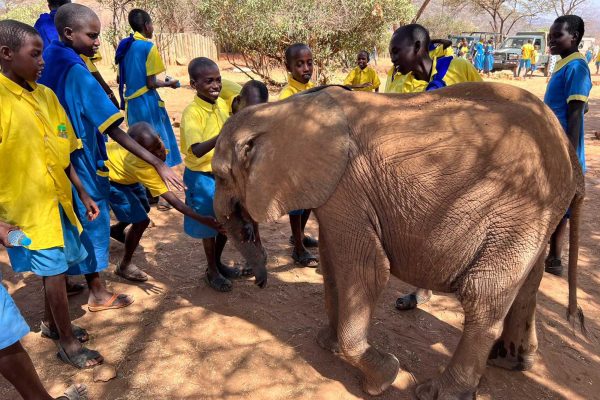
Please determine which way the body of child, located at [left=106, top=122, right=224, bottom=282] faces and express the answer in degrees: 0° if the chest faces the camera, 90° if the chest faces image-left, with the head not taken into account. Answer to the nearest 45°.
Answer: approximately 270°

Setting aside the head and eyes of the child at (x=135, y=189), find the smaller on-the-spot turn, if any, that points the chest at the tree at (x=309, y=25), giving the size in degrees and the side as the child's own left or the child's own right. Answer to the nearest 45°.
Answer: approximately 45° to the child's own left

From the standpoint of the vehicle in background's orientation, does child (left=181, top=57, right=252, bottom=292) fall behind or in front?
in front

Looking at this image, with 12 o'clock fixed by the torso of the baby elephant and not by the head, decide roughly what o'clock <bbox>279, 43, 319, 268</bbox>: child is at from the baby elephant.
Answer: The child is roughly at 2 o'clock from the baby elephant.

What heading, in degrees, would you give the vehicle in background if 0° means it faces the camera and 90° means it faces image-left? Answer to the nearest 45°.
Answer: approximately 45°

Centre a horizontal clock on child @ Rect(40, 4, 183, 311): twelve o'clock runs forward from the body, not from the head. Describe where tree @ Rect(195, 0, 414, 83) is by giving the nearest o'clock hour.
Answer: The tree is roughly at 10 o'clock from the child.

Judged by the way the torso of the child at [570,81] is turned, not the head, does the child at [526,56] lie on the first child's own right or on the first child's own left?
on the first child's own right

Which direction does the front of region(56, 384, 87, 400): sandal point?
to the viewer's right

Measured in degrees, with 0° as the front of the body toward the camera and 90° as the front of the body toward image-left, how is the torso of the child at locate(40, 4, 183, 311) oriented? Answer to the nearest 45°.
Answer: approximately 270°

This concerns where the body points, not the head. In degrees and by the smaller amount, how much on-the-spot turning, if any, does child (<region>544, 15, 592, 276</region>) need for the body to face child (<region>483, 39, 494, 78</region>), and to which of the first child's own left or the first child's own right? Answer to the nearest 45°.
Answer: approximately 135° to the first child's own right

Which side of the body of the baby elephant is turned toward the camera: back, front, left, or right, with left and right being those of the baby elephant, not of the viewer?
left

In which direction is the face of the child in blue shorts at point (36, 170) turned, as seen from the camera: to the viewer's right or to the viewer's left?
to the viewer's right
